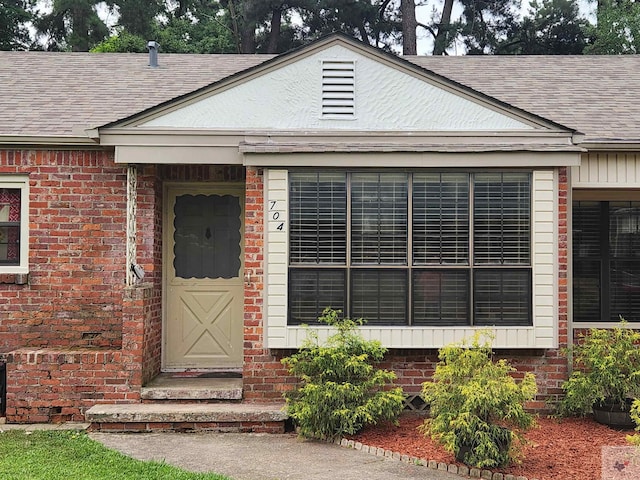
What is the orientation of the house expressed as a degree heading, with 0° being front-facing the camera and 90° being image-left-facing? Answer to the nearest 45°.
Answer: approximately 0°

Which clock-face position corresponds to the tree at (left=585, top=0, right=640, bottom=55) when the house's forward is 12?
The tree is roughly at 7 o'clock from the house.

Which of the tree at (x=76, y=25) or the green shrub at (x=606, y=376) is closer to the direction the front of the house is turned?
the green shrub

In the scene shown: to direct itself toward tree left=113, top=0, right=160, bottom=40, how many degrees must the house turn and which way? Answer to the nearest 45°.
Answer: approximately 180°

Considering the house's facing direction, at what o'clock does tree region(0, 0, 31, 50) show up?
The tree is roughly at 5 o'clock from the house.

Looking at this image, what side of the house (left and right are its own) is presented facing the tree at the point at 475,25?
back

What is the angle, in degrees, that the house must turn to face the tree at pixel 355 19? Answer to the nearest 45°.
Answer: approximately 180°

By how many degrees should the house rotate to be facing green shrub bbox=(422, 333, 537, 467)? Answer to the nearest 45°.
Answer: approximately 45° to its left
